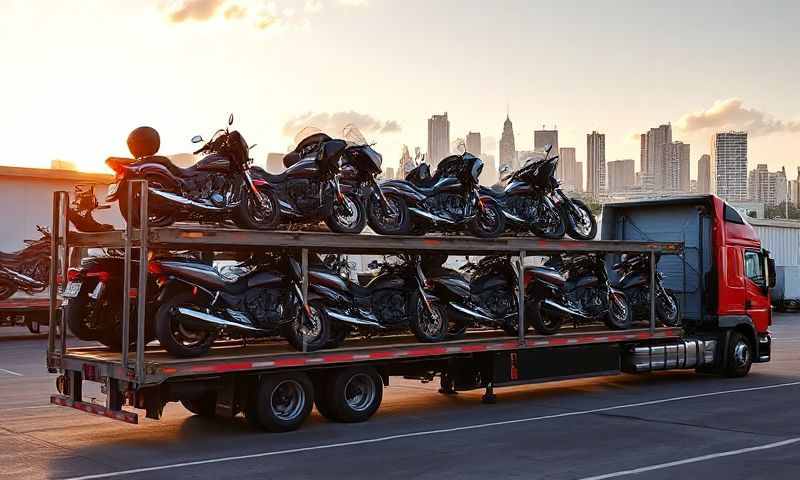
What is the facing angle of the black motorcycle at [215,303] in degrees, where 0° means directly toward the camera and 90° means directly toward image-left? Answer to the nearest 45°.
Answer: approximately 270°

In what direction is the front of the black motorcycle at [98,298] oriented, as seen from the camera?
facing away from the viewer and to the right of the viewer

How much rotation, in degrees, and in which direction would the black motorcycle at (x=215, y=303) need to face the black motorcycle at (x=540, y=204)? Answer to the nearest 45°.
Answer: approximately 45° to its left

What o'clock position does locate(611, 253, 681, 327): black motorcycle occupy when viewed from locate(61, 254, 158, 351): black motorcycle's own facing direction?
locate(611, 253, 681, 327): black motorcycle is roughly at 1 o'clock from locate(61, 254, 158, 351): black motorcycle.

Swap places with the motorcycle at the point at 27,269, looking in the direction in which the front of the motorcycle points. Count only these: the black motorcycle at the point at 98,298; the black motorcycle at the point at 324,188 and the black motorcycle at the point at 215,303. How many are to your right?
3

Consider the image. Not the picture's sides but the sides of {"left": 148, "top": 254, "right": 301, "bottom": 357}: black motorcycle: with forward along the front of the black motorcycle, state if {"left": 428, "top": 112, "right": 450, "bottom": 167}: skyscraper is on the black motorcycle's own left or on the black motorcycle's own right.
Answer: on the black motorcycle's own left

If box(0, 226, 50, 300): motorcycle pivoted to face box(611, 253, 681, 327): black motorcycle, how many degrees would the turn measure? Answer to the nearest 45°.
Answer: approximately 45° to its right

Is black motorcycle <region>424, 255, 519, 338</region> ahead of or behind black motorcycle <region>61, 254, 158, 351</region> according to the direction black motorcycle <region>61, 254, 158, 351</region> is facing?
ahead

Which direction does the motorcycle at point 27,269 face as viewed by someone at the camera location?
facing to the right of the viewer

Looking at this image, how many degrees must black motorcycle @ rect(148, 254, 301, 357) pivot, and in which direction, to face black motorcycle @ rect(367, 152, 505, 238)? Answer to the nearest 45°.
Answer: approximately 45° to its left
